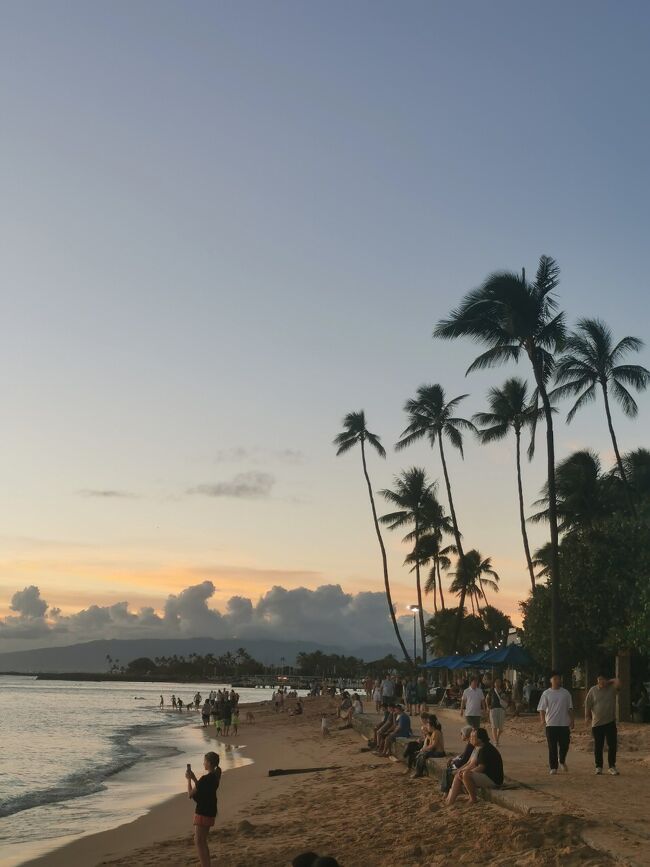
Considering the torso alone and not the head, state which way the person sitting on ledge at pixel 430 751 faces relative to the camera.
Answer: to the viewer's left

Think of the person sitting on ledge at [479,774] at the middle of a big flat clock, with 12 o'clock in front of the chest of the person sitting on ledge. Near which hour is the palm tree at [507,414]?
The palm tree is roughly at 3 o'clock from the person sitting on ledge.

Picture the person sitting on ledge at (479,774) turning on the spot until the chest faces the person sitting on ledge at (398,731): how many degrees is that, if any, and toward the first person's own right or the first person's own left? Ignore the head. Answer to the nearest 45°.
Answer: approximately 90° to the first person's own right

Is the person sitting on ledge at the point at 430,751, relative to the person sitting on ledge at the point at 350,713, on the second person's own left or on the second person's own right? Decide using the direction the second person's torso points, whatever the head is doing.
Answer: on the second person's own left

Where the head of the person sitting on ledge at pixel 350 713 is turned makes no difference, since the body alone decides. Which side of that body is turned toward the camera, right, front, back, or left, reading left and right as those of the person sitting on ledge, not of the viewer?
left

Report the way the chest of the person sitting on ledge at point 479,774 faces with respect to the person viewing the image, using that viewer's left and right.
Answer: facing to the left of the viewer

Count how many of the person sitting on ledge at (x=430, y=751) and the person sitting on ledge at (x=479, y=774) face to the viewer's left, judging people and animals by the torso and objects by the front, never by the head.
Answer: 2

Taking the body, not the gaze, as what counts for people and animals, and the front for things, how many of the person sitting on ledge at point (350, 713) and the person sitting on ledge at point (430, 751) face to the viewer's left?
2

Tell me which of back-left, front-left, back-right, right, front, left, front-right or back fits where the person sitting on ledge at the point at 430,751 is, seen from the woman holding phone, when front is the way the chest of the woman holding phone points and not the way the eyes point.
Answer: back-right

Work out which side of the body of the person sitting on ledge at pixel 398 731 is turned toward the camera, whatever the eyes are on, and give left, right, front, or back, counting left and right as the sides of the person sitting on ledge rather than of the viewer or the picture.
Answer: left
